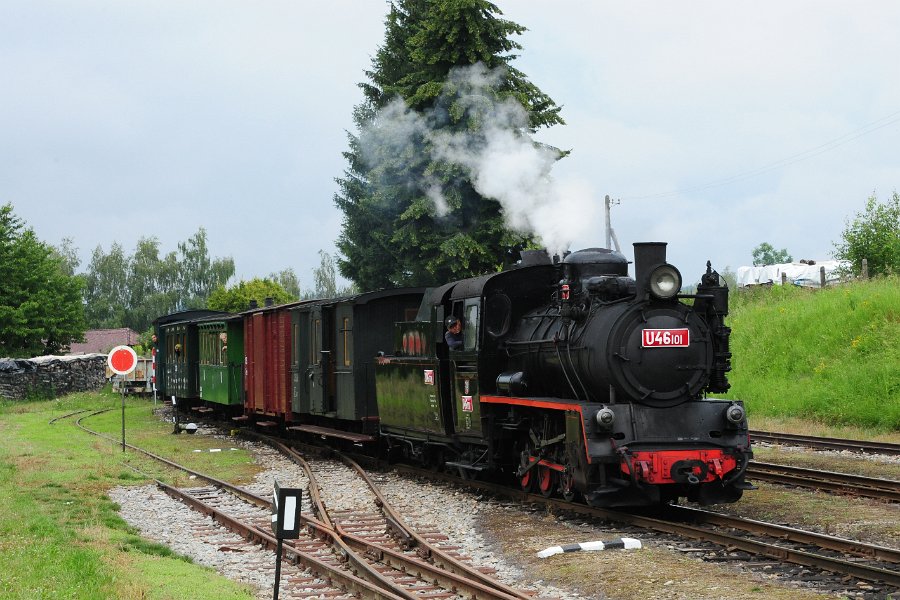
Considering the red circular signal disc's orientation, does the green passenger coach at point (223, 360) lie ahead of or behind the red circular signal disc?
behind

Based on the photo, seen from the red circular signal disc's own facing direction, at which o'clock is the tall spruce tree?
The tall spruce tree is roughly at 8 o'clock from the red circular signal disc.

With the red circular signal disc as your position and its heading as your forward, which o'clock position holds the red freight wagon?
The red freight wagon is roughly at 8 o'clock from the red circular signal disc.

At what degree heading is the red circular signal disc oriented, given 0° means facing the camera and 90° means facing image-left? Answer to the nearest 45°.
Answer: approximately 0°

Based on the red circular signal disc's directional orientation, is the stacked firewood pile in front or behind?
behind

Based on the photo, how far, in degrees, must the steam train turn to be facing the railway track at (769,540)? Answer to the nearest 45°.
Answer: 0° — it already faces it

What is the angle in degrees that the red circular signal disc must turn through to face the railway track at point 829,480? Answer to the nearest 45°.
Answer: approximately 45° to its left

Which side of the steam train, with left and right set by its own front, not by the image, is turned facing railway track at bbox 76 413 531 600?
right

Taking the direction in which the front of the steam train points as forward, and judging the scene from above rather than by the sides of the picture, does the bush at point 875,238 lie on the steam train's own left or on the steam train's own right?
on the steam train's own left

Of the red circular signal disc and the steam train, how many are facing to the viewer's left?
0

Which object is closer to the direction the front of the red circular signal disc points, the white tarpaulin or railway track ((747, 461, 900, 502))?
the railway track

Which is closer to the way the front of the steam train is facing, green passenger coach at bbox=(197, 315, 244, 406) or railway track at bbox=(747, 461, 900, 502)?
the railway track
